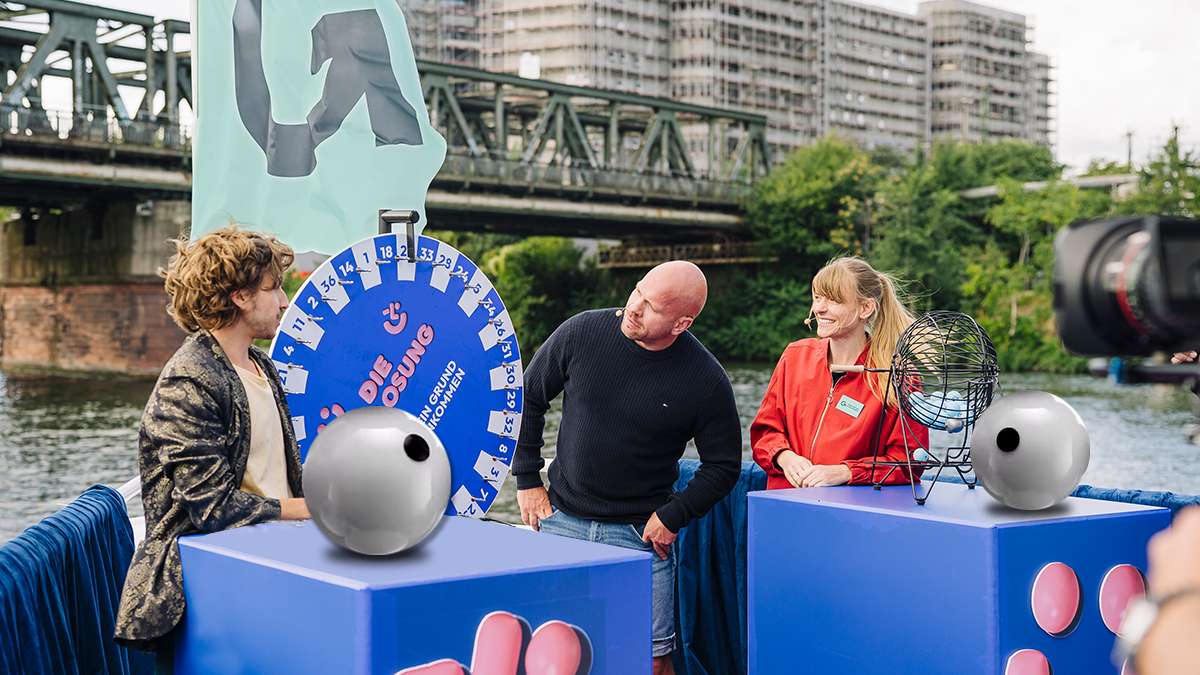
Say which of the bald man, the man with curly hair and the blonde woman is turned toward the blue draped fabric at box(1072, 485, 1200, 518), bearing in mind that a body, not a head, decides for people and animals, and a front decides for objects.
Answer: the man with curly hair

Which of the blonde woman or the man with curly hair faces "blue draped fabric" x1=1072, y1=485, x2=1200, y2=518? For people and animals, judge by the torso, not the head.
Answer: the man with curly hair

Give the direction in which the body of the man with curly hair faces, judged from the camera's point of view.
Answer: to the viewer's right

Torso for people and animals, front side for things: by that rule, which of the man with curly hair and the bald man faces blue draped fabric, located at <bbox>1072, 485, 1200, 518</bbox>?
the man with curly hair

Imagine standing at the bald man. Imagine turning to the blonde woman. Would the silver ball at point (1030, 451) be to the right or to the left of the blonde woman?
right

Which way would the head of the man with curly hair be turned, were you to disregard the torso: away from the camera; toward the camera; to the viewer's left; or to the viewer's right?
to the viewer's right

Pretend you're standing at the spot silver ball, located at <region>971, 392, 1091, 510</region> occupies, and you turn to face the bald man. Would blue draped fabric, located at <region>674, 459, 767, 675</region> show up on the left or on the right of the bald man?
right

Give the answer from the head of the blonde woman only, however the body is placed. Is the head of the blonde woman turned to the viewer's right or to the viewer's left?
to the viewer's left

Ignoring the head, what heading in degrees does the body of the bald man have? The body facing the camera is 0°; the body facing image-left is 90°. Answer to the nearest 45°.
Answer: approximately 0°

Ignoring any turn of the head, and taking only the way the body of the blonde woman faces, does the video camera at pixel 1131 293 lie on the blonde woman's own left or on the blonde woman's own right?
on the blonde woman's own left

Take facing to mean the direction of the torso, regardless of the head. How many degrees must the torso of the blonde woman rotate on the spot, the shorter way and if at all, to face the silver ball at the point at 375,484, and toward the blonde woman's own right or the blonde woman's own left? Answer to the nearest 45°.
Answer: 0° — they already face it
